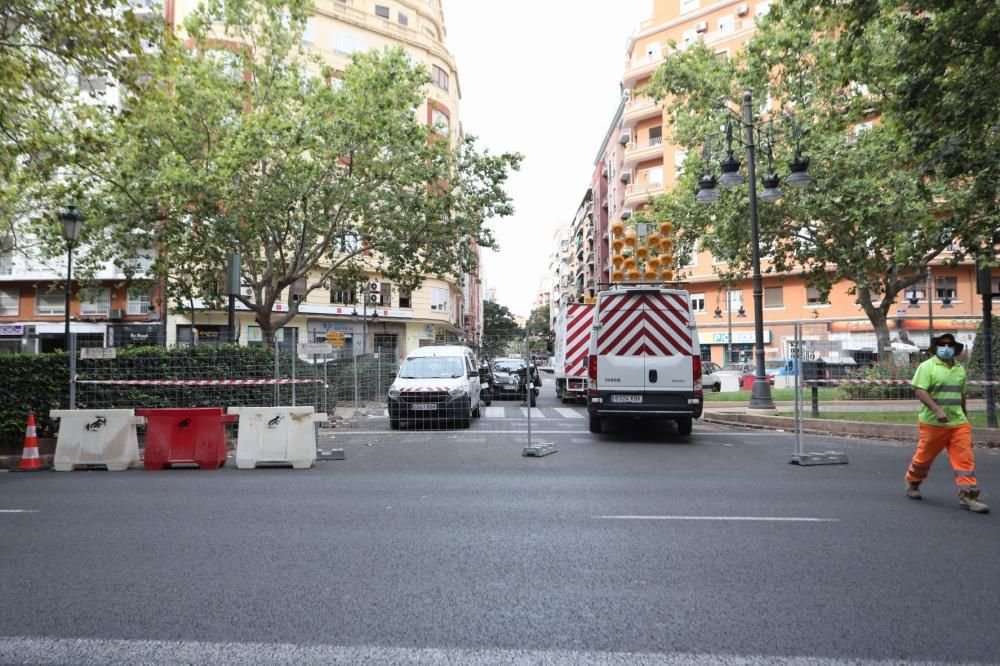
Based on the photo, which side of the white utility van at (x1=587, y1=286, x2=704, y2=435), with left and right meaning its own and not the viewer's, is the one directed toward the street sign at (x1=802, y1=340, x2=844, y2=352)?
right

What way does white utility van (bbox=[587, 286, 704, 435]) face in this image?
away from the camera

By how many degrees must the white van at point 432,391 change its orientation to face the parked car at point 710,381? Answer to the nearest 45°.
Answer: approximately 135° to its left

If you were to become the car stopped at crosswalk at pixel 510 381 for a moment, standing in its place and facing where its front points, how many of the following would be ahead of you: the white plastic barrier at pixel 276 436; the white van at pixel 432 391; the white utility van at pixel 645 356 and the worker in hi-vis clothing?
4

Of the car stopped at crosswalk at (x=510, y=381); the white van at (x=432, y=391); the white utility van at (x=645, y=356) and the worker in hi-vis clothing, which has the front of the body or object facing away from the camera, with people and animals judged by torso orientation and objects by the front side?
the white utility van

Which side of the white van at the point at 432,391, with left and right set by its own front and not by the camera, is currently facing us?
front

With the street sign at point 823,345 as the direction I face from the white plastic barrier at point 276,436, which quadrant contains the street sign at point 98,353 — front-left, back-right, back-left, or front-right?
back-left

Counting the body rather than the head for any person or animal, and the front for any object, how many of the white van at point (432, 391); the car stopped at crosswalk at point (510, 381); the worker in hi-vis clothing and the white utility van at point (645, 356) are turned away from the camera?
1

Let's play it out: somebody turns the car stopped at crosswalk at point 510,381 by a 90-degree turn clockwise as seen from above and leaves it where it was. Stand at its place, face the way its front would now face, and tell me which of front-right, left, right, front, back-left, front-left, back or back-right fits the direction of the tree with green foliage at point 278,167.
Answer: front-left

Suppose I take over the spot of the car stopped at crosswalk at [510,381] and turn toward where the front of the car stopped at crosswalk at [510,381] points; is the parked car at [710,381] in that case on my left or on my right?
on my left

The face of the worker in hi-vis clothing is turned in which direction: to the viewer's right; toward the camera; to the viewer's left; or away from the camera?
toward the camera

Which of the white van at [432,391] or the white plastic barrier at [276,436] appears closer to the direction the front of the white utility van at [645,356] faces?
the white van

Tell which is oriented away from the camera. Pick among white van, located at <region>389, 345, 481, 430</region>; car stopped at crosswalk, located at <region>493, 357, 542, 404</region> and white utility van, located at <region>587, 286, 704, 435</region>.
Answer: the white utility van

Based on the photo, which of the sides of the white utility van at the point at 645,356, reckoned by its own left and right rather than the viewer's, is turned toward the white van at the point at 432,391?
left

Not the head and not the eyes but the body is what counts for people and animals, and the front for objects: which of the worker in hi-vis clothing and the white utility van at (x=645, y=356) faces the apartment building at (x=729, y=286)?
the white utility van

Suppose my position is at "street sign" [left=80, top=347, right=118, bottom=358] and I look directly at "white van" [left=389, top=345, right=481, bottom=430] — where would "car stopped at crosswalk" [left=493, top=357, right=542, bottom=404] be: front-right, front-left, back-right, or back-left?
front-left

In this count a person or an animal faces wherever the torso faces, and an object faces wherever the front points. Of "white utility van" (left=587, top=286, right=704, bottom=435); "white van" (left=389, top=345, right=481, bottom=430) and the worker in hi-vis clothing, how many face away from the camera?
1

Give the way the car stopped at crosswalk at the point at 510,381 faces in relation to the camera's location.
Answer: facing the viewer

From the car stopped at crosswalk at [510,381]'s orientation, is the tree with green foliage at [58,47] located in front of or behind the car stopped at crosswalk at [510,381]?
in front

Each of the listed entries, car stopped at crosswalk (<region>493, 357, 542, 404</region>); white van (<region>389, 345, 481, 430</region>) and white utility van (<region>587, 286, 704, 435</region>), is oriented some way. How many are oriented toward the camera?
2

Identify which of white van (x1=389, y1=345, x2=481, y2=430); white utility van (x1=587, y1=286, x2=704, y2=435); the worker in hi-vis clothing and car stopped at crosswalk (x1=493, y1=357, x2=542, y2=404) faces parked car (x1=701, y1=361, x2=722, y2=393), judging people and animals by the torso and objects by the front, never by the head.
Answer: the white utility van
